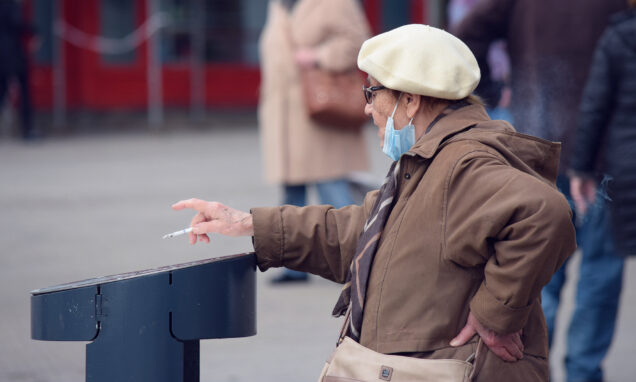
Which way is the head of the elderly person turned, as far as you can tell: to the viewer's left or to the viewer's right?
to the viewer's left

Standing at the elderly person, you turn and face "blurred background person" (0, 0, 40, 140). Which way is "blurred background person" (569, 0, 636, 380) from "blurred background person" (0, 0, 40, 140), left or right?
right

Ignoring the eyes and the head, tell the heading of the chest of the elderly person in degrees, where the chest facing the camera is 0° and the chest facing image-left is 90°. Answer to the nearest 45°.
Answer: approximately 90°

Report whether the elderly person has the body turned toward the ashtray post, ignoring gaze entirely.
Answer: yes
